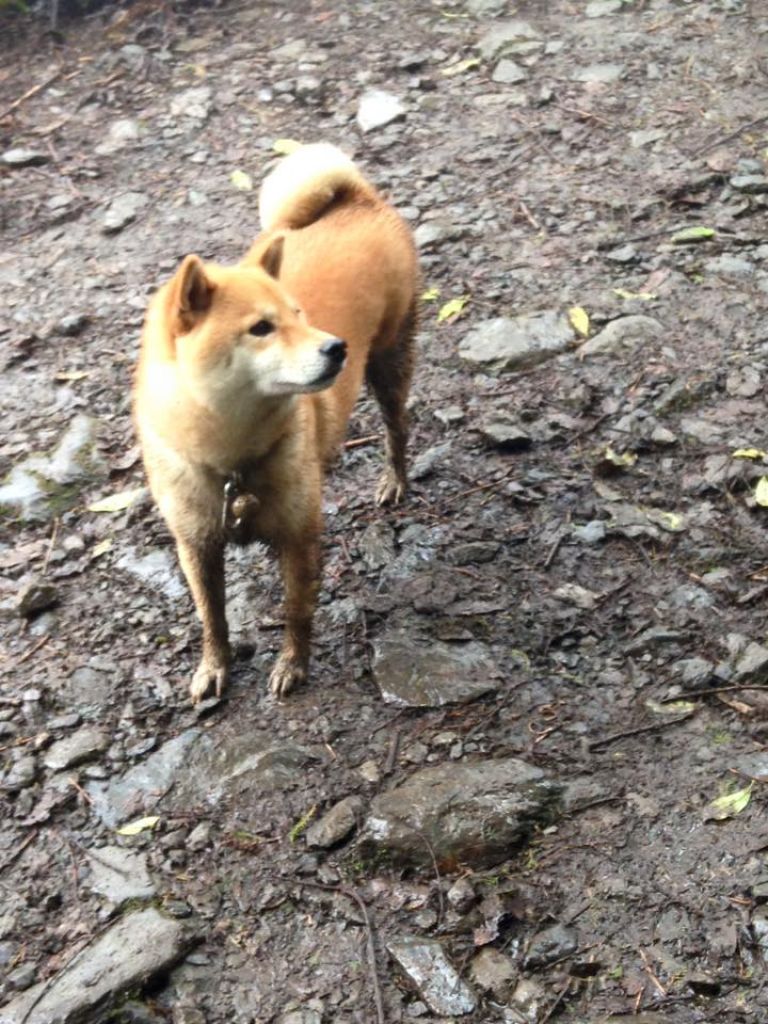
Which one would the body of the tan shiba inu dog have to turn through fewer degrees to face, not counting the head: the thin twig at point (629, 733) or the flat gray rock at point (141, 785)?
the flat gray rock

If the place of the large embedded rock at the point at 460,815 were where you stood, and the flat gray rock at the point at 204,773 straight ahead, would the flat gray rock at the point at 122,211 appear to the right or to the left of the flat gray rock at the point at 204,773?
right

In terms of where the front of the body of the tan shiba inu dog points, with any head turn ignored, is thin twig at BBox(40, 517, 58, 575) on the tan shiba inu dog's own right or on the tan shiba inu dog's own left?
on the tan shiba inu dog's own right

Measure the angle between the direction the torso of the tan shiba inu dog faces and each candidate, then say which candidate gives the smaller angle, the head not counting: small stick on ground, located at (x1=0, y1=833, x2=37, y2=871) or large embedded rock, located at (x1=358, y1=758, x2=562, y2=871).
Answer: the small stick on ground

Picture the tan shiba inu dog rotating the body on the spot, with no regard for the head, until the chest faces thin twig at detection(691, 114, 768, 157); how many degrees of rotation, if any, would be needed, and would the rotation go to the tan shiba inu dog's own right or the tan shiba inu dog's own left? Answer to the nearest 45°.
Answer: approximately 180°

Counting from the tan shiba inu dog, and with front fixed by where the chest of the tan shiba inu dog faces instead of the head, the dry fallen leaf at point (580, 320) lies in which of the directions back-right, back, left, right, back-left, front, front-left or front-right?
back

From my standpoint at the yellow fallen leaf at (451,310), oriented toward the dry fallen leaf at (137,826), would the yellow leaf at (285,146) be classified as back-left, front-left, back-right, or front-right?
back-right

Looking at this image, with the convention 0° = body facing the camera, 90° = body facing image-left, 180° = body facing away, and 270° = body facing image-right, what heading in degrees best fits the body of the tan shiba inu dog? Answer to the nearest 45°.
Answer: approximately 45°

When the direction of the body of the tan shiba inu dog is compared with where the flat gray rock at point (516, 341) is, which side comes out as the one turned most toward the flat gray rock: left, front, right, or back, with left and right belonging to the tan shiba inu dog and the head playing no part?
back

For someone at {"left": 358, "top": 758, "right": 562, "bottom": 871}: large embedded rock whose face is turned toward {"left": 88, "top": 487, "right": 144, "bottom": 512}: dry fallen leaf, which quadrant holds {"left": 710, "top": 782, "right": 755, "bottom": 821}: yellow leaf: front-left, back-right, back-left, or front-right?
back-right

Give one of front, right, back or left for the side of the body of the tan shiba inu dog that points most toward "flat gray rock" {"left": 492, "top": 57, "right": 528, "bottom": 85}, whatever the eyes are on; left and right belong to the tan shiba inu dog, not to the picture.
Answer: back
